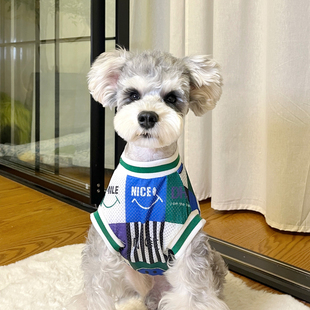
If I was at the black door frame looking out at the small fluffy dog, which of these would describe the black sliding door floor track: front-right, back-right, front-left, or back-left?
front-left

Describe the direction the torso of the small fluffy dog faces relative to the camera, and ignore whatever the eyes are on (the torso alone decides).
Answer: toward the camera

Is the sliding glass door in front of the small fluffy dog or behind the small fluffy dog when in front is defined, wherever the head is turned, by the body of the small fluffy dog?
behind

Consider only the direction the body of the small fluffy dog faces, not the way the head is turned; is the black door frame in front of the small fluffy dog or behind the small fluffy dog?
behind
